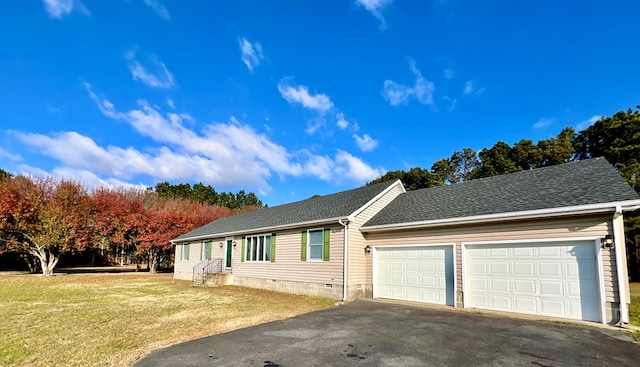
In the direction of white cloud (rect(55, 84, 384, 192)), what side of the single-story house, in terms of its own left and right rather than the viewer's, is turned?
right

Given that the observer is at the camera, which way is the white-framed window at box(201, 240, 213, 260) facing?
facing the viewer and to the left of the viewer

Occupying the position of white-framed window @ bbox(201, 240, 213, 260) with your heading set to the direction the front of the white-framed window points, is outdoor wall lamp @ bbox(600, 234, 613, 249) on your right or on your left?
on your left

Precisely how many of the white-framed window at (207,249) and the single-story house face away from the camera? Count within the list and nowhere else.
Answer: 0
